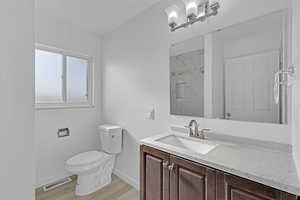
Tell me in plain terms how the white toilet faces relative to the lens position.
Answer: facing the viewer and to the left of the viewer

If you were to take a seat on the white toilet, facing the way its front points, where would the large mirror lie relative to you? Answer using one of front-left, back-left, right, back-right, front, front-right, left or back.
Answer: left

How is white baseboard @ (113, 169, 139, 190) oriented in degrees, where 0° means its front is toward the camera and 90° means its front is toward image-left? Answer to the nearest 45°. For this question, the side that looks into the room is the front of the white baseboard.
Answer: approximately 45°

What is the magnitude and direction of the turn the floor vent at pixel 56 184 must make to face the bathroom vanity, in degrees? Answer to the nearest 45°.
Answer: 0° — it already faces it

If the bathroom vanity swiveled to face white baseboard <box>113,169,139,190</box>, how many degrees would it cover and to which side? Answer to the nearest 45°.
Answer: approximately 90° to its right

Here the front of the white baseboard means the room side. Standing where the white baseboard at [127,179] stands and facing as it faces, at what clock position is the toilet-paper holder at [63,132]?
The toilet-paper holder is roughly at 2 o'clock from the white baseboard.

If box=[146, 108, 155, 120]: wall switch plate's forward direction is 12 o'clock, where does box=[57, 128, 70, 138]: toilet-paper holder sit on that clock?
box=[57, 128, 70, 138]: toilet-paper holder is roughly at 2 o'clock from box=[146, 108, 155, 120]: wall switch plate.

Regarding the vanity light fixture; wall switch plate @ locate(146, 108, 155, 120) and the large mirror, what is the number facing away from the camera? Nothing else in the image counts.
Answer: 0

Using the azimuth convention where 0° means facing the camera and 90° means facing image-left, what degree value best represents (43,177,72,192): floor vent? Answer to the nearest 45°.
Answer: approximately 315°

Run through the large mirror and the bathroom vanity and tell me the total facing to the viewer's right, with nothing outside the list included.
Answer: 0
